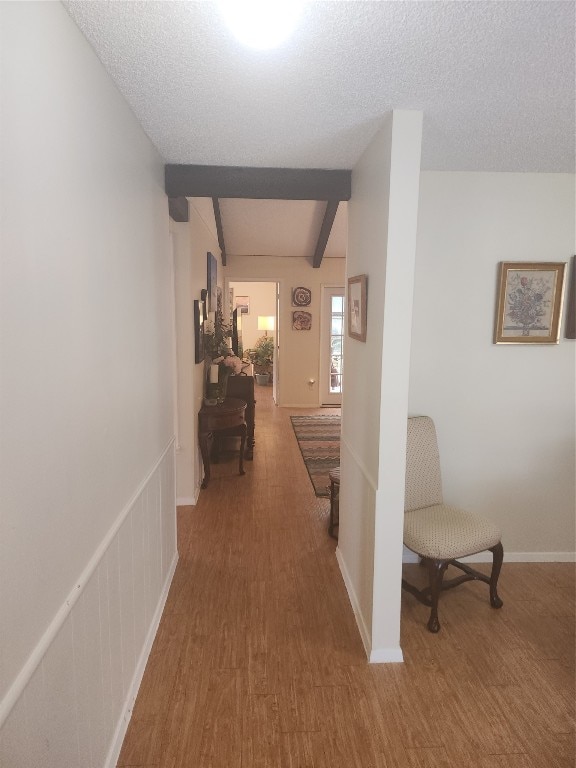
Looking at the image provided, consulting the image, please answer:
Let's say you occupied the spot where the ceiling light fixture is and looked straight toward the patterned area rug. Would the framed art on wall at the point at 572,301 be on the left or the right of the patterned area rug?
right

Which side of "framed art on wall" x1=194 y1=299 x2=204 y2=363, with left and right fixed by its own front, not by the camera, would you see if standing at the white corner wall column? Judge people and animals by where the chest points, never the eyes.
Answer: right

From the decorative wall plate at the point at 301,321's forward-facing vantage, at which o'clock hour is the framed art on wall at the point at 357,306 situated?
The framed art on wall is roughly at 12 o'clock from the decorative wall plate.
